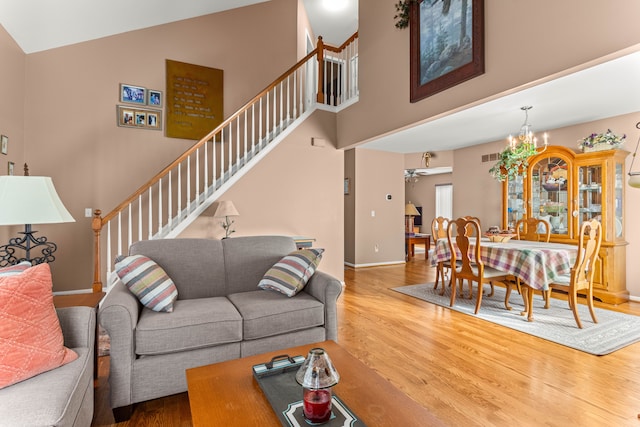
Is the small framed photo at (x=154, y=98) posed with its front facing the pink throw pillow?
yes

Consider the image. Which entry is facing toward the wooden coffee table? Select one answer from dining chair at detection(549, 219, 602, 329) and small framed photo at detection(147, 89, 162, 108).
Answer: the small framed photo

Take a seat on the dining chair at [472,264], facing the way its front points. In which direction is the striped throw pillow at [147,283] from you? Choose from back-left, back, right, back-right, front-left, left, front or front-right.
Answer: back

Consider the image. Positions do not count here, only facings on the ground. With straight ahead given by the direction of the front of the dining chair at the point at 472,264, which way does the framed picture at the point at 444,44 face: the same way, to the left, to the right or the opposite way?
the opposite way

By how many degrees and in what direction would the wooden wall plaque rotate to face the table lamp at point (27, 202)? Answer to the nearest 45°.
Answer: approximately 45° to its right

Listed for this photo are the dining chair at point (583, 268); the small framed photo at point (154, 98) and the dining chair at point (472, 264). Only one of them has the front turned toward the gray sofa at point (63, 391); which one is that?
the small framed photo

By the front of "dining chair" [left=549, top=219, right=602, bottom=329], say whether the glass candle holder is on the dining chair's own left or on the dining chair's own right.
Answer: on the dining chair's own left

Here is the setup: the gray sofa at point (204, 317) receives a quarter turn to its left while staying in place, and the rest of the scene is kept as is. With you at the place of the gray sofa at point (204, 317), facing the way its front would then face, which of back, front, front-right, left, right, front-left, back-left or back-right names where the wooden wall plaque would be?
front-left
